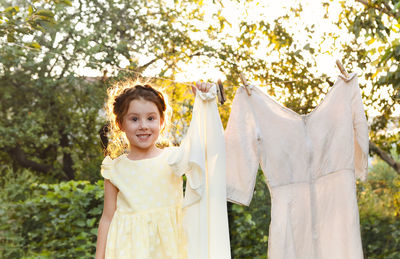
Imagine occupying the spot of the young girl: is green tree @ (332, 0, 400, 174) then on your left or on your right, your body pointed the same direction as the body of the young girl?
on your left

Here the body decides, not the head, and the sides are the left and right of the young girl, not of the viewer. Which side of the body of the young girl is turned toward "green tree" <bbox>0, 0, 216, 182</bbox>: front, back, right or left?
back

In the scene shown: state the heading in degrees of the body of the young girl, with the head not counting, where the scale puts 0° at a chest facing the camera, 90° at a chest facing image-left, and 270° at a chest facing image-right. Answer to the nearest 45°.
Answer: approximately 0°

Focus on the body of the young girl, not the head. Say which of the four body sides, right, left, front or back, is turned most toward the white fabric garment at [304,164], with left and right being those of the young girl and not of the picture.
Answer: left
